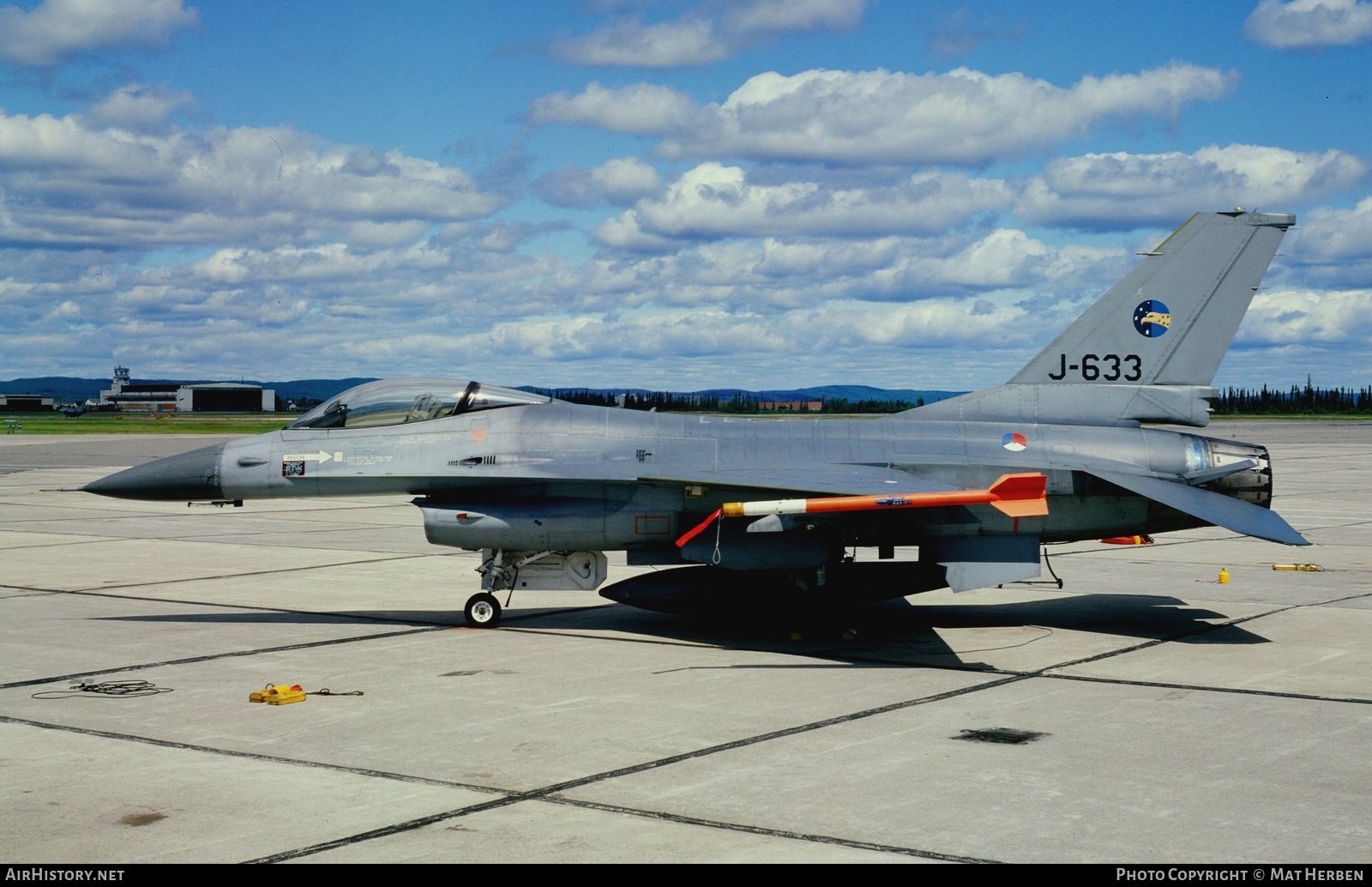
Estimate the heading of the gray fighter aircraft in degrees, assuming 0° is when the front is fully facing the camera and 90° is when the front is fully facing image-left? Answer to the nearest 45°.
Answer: approximately 90°
